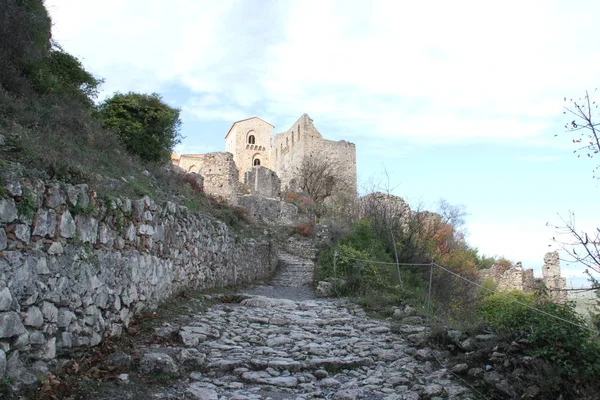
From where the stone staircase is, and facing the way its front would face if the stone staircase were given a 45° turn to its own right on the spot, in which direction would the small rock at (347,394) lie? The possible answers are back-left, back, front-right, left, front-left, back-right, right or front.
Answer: front-left

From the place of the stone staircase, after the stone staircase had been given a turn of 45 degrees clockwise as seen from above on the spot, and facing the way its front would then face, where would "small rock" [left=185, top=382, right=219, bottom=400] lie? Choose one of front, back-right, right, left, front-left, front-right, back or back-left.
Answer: front-left

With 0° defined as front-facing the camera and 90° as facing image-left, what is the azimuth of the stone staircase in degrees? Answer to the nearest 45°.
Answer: approximately 0°

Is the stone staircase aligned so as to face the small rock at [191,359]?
yes

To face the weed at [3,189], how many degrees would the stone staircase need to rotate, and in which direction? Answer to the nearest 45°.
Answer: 0° — it already faces it

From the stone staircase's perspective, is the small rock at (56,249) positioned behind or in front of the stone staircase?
in front

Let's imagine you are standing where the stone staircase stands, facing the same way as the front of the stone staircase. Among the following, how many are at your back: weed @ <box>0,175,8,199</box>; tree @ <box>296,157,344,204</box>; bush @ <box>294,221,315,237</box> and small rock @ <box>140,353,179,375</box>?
2
